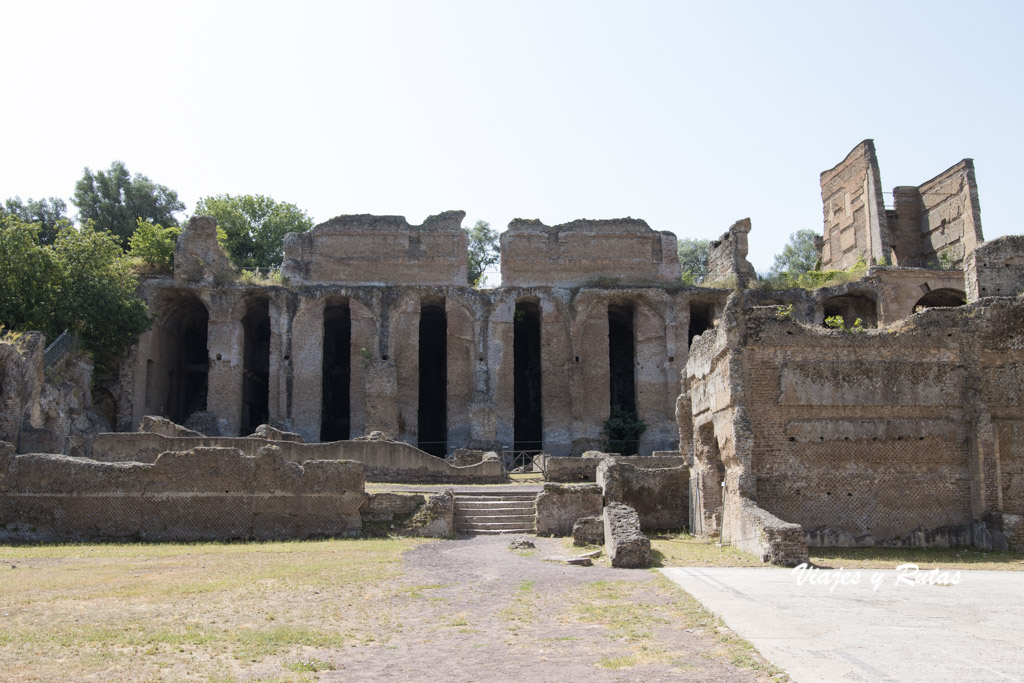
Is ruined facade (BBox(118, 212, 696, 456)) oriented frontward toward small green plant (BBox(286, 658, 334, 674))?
yes

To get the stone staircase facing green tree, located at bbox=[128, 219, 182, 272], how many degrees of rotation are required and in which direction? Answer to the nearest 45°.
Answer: approximately 135° to its right

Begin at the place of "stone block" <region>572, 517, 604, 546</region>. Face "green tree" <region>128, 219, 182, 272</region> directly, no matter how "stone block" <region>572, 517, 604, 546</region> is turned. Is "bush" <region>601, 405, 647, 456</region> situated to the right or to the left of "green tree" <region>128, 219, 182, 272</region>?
right

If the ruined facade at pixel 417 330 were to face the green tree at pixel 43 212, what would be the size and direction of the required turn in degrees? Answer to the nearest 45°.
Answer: approximately 135° to its right

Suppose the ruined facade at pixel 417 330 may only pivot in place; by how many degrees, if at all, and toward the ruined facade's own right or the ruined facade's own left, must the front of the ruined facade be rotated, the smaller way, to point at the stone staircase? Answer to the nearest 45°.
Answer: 0° — it already faces it

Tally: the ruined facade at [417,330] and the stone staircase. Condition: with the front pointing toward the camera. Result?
2

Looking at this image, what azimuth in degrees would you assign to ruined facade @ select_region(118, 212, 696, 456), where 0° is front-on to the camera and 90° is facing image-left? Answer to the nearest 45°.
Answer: approximately 0°

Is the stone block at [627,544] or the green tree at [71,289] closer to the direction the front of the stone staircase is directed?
the stone block

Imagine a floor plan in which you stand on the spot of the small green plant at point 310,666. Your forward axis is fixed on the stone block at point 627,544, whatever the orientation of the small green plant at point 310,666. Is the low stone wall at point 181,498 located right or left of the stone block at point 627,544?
left

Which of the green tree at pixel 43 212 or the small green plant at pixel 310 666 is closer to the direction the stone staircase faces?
the small green plant

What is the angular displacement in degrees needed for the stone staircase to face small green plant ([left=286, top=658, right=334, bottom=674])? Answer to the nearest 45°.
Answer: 0° — it already faces it

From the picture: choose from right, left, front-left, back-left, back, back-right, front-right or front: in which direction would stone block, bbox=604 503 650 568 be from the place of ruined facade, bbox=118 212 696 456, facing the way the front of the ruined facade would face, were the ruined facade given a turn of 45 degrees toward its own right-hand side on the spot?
front-left
